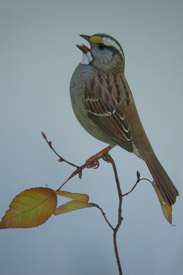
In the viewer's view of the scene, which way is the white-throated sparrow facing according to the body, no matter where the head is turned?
to the viewer's left
